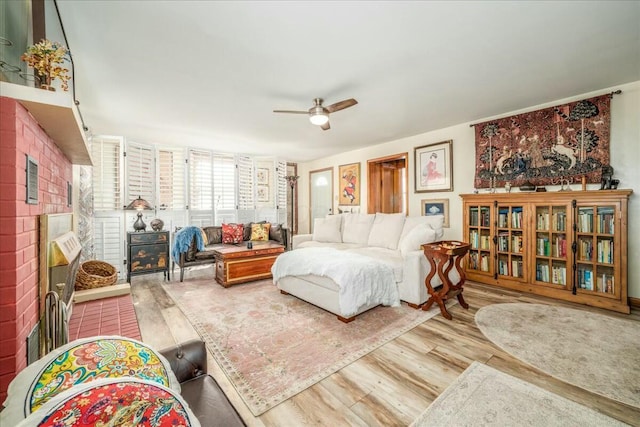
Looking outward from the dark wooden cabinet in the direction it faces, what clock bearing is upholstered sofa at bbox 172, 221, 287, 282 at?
The upholstered sofa is roughly at 10 o'clock from the dark wooden cabinet.

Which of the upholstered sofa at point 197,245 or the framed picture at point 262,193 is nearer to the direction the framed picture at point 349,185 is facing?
the upholstered sofa

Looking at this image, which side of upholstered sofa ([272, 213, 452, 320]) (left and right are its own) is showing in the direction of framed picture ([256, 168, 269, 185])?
right

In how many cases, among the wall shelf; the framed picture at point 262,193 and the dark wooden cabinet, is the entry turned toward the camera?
2

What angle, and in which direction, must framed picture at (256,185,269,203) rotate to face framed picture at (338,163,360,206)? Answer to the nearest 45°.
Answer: approximately 90° to its left

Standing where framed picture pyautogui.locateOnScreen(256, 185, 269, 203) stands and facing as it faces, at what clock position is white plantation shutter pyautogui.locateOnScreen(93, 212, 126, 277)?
The white plantation shutter is roughly at 2 o'clock from the framed picture.

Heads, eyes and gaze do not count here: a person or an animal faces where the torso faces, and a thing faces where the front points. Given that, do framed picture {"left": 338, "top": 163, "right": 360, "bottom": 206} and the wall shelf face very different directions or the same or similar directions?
very different directions

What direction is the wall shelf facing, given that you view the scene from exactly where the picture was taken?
facing to the right of the viewer

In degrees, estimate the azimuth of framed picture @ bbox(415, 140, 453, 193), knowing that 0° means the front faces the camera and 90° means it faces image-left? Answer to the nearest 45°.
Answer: approximately 45°

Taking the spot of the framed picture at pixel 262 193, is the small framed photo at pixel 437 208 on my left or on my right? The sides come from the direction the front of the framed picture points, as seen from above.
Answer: on my left
